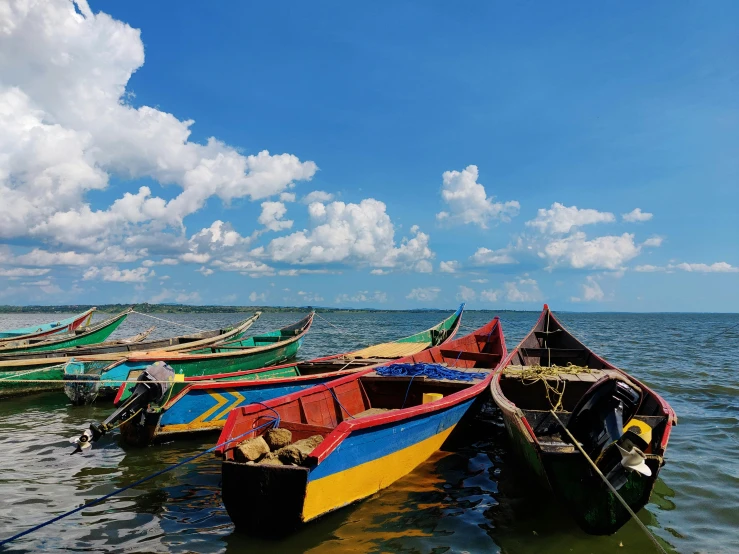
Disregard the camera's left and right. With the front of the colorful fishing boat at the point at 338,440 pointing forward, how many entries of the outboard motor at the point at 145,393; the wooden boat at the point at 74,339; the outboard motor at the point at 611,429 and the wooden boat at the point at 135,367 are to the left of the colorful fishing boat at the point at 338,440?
3

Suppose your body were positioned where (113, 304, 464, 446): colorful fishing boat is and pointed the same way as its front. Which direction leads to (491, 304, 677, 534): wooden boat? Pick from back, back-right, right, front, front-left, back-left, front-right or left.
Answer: right

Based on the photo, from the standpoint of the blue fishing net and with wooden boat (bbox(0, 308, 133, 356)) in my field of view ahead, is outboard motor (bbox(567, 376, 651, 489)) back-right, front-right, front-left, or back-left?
back-left

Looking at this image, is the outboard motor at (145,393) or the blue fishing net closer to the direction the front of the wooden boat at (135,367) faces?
the blue fishing net

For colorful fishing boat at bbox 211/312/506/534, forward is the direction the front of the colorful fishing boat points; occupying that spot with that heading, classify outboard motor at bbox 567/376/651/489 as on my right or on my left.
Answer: on my right

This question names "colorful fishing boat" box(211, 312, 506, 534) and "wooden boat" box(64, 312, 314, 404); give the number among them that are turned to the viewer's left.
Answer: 0

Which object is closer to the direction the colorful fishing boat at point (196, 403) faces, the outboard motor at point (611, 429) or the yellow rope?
the yellow rope

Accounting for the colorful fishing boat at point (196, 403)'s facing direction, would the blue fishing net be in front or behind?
in front

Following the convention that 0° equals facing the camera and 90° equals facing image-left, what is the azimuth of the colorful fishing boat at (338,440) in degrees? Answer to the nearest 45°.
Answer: approximately 225°

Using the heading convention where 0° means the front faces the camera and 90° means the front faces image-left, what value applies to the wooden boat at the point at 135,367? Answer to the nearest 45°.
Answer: approximately 225°

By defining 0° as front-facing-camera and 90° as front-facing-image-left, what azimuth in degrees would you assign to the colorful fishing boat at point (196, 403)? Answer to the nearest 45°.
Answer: approximately 225°

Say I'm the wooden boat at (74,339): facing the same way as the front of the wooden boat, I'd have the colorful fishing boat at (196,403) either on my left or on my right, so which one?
on my right

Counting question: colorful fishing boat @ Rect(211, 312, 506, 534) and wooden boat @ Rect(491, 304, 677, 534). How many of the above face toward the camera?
0

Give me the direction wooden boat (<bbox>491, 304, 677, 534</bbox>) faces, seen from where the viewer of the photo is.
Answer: facing away from the viewer
